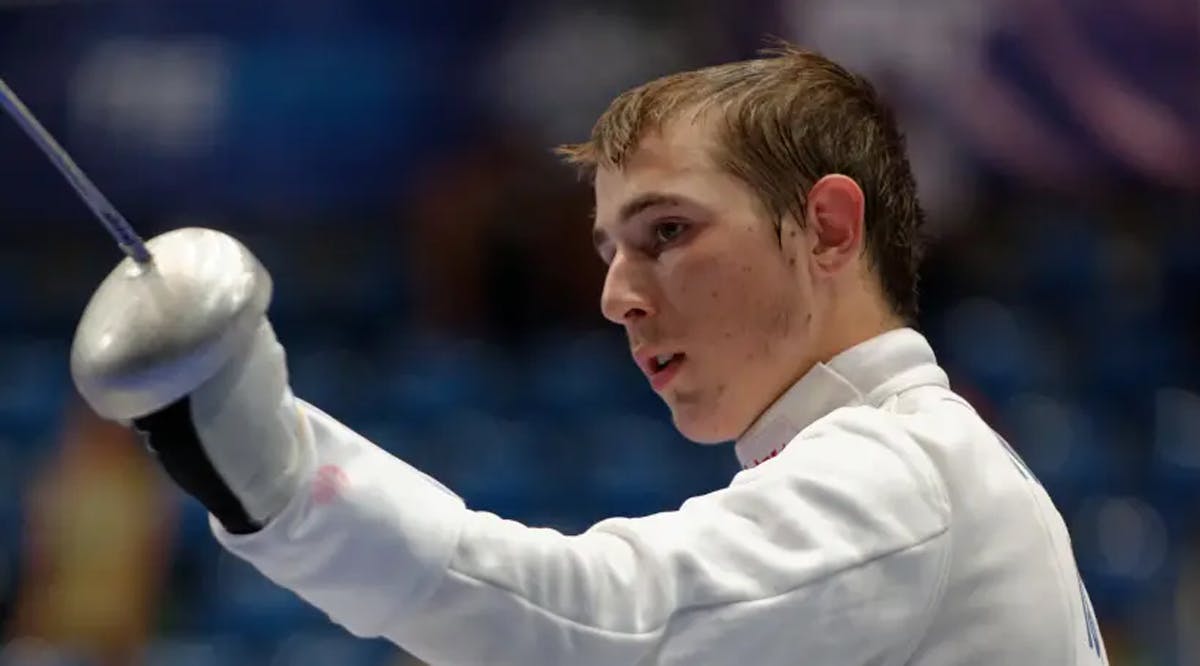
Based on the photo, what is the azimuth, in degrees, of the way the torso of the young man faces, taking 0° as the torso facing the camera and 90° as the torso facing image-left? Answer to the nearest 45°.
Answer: approximately 90°
